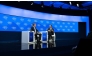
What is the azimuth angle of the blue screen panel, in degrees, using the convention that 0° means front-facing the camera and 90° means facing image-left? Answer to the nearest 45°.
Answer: approximately 315°
